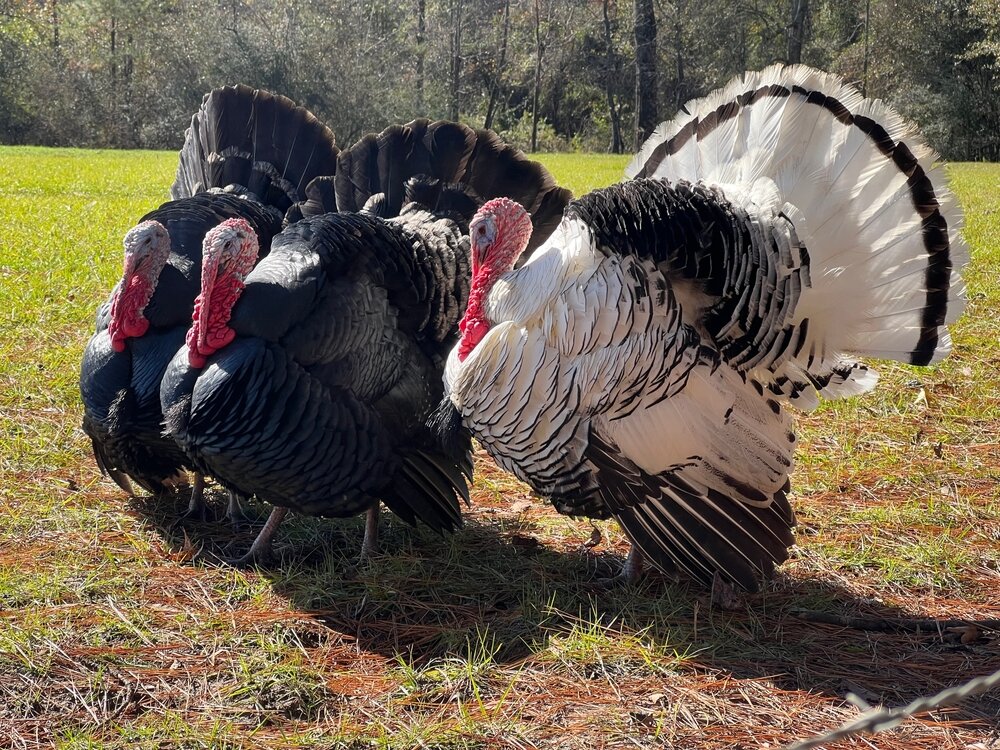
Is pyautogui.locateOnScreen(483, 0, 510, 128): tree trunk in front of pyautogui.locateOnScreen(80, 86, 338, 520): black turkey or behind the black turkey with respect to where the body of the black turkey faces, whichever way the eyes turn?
behind

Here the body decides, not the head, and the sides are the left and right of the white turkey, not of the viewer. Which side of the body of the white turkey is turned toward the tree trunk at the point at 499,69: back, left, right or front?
right

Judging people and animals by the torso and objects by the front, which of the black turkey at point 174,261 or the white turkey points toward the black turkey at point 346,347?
the white turkey

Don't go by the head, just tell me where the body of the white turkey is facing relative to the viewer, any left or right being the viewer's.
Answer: facing to the left of the viewer

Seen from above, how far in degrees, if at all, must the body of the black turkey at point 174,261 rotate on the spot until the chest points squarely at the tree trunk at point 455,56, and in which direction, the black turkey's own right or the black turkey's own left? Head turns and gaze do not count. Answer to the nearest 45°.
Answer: approximately 135° to the black turkey's own right

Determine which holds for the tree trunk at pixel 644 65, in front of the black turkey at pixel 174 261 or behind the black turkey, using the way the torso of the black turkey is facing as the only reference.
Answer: behind

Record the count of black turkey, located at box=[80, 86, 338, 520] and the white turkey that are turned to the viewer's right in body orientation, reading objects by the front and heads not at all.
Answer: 0

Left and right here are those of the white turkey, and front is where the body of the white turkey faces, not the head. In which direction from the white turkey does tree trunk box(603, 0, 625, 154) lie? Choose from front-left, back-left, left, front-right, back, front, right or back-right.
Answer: right

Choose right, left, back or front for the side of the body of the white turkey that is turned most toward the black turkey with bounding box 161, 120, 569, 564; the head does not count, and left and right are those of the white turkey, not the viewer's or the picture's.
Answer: front

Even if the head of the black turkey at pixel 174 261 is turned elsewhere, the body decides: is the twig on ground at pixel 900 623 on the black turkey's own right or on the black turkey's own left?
on the black turkey's own left

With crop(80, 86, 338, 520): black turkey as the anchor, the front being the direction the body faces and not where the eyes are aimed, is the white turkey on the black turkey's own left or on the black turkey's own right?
on the black turkey's own left

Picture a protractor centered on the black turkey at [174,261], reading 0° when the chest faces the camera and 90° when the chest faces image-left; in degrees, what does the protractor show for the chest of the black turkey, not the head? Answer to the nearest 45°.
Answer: approximately 45°

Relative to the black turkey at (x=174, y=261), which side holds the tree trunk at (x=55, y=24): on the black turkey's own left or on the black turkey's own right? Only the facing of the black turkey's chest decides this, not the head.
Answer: on the black turkey's own right

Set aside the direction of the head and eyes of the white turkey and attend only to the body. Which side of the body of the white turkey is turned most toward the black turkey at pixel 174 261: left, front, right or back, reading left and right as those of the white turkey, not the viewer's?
front
